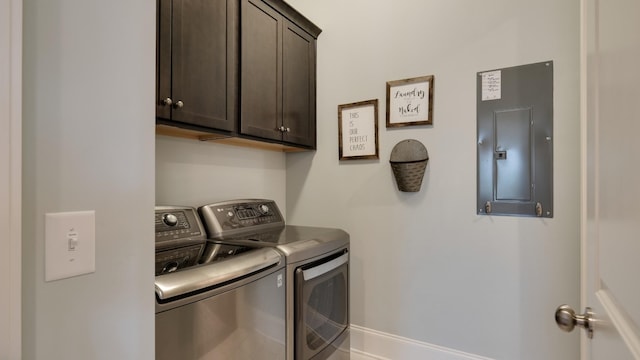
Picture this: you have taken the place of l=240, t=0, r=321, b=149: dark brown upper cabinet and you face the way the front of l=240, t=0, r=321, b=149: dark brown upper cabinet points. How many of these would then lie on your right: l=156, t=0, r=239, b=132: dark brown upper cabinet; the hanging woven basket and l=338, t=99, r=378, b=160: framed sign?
1

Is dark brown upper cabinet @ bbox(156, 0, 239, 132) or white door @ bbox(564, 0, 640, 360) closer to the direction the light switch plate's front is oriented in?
the white door

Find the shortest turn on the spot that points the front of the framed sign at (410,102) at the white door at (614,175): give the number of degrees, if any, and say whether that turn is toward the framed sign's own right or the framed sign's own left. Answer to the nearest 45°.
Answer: approximately 45° to the framed sign's own left

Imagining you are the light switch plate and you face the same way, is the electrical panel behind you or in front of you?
in front

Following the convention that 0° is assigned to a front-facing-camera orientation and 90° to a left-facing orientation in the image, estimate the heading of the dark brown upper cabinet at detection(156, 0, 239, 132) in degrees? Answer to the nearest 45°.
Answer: approximately 315°

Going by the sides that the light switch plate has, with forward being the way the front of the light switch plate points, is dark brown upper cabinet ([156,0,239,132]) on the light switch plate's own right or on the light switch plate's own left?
on the light switch plate's own left

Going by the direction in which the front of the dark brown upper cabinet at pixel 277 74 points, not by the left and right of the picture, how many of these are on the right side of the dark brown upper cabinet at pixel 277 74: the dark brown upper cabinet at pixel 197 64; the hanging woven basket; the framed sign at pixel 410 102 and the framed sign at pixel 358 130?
1

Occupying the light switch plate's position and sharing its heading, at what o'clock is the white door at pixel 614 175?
The white door is roughly at 12 o'clock from the light switch plate.

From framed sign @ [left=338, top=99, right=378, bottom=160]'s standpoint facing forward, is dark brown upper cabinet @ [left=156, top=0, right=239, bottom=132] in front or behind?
in front

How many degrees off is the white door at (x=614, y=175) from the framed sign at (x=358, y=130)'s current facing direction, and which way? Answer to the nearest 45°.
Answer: approximately 45° to its left

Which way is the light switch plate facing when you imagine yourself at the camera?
facing the viewer and to the right of the viewer
